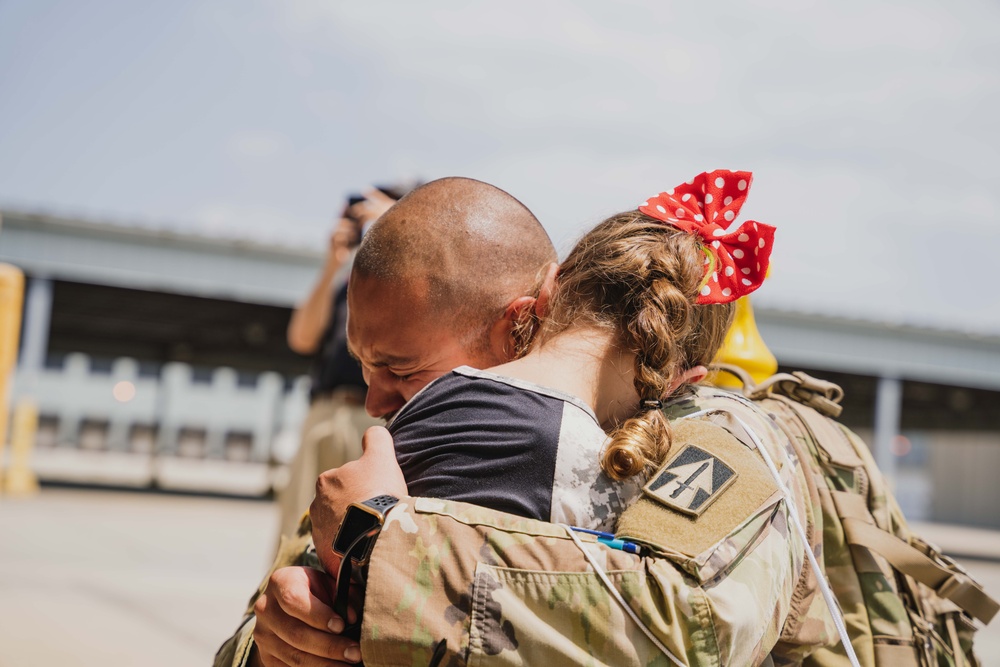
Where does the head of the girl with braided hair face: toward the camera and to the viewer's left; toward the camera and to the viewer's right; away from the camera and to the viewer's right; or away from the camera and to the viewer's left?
away from the camera and to the viewer's left

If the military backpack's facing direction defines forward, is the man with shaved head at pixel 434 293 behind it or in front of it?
behind

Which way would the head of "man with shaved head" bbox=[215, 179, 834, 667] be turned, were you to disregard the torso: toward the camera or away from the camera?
toward the camera

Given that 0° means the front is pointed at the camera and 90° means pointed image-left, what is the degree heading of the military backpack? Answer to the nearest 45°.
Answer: approximately 270°

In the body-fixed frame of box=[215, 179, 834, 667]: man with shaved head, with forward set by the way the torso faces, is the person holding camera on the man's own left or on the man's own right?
on the man's own right

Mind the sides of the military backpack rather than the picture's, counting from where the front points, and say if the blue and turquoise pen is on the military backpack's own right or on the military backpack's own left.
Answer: on the military backpack's own right

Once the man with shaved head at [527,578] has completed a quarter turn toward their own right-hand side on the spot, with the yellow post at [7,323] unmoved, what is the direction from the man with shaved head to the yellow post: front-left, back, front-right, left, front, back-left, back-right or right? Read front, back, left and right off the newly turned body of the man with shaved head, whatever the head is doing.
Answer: front-left
